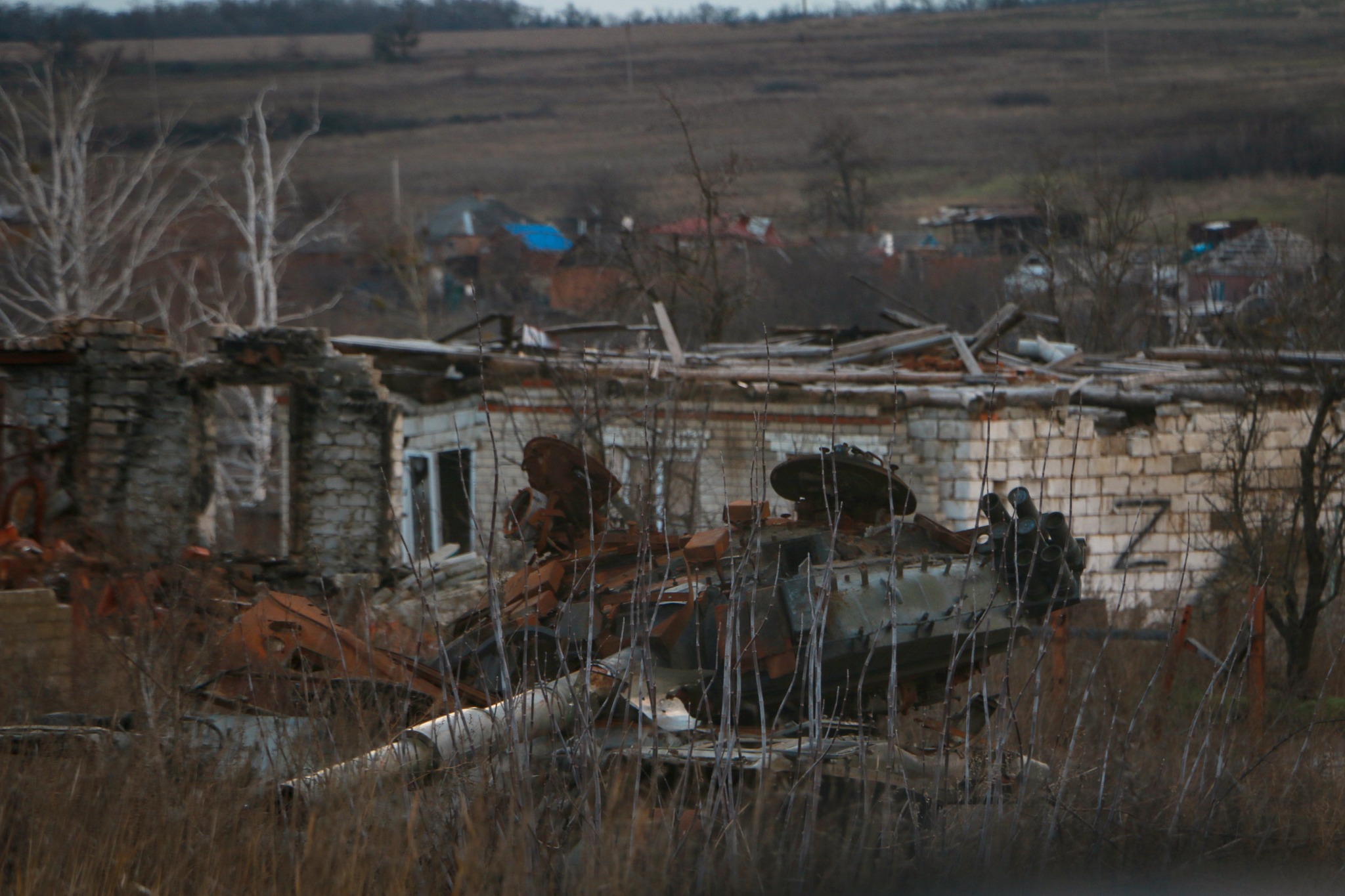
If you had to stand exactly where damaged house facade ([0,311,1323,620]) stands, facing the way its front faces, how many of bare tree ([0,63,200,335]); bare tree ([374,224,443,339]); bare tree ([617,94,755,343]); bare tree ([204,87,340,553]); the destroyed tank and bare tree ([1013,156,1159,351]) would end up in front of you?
1

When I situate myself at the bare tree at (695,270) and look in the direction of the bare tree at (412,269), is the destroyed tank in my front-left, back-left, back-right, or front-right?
back-left

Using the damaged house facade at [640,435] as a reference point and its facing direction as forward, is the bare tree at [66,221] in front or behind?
behind

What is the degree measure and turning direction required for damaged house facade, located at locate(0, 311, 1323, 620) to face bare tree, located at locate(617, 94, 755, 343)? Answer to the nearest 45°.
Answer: approximately 180°

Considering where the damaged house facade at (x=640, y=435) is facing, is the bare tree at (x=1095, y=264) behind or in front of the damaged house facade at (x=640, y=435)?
behind

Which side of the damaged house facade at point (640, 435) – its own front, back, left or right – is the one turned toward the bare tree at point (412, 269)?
back

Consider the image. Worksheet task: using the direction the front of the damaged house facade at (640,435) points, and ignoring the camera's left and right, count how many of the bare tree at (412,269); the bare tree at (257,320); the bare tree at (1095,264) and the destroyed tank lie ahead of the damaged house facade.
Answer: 1

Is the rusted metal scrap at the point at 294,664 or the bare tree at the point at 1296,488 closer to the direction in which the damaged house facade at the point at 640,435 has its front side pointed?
the rusted metal scrap

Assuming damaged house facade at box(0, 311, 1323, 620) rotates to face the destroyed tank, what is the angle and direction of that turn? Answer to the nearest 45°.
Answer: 0° — it already faces it

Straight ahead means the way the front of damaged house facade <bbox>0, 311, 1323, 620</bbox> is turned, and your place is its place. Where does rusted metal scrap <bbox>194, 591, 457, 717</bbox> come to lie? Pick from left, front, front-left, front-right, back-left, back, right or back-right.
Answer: front

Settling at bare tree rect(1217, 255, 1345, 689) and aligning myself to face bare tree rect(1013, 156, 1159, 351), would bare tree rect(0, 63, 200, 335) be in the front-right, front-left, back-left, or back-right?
front-left

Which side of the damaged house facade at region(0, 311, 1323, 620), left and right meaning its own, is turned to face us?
front

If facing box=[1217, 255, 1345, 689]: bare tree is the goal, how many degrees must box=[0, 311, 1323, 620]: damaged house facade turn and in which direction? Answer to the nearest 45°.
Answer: approximately 45° to its left

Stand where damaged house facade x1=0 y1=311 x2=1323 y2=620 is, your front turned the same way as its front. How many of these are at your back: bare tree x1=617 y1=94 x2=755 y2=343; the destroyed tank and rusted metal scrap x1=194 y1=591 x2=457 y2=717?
1

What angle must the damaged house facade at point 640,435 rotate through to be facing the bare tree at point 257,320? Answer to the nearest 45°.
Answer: approximately 135° to its right

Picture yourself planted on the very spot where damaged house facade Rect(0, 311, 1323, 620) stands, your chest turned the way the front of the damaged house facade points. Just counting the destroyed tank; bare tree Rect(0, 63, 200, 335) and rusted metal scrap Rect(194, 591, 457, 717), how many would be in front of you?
2
